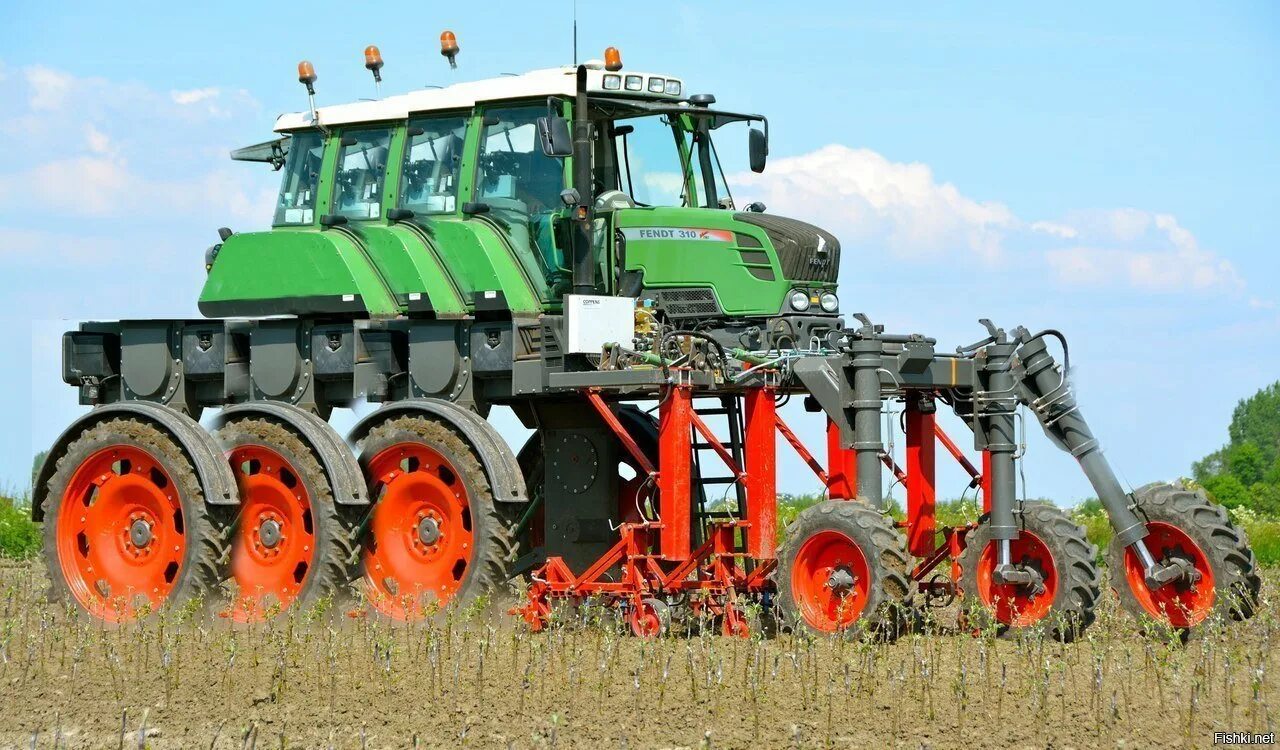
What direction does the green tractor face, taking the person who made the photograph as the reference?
facing the viewer and to the right of the viewer

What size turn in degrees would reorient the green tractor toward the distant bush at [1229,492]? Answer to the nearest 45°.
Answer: approximately 90° to its left

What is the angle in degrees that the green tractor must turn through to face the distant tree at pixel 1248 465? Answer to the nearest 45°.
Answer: approximately 90° to its left

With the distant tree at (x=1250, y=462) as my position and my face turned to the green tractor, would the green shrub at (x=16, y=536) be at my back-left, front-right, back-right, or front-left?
front-right

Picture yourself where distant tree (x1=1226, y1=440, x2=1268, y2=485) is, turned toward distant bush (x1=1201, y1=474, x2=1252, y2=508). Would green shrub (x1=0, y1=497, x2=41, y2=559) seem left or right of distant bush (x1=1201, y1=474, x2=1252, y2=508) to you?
right

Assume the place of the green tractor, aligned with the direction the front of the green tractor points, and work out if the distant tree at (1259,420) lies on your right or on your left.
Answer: on your left

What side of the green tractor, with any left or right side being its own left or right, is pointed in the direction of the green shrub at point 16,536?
back

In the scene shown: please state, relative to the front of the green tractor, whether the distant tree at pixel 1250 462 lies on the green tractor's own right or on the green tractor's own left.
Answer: on the green tractor's own left
